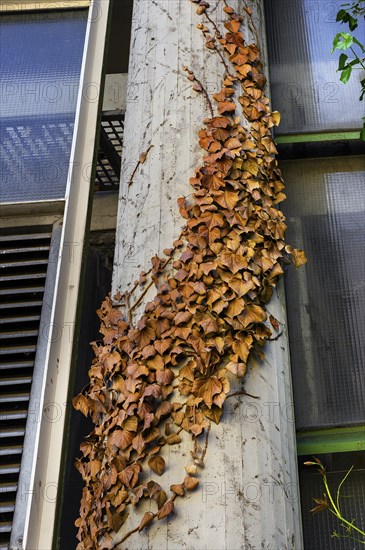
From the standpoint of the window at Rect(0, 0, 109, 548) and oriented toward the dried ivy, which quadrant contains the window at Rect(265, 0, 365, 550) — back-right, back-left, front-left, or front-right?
front-left

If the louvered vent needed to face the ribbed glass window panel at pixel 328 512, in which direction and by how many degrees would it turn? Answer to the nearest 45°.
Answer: approximately 90° to its left

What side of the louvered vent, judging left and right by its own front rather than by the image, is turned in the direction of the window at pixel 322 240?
left

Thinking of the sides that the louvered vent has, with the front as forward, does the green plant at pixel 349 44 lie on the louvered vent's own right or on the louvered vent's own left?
on the louvered vent's own left

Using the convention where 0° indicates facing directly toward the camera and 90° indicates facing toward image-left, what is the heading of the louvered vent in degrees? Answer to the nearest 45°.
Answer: approximately 0°

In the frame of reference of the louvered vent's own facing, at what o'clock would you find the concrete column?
The concrete column is roughly at 10 o'clock from the louvered vent.

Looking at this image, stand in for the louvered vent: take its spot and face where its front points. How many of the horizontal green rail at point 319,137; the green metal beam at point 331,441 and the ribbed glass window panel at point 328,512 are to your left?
3

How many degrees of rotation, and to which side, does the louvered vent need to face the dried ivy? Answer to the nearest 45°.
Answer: approximately 45° to its left

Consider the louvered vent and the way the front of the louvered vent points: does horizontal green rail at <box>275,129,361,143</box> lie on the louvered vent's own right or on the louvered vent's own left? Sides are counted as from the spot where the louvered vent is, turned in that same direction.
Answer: on the louvered vent's own left
